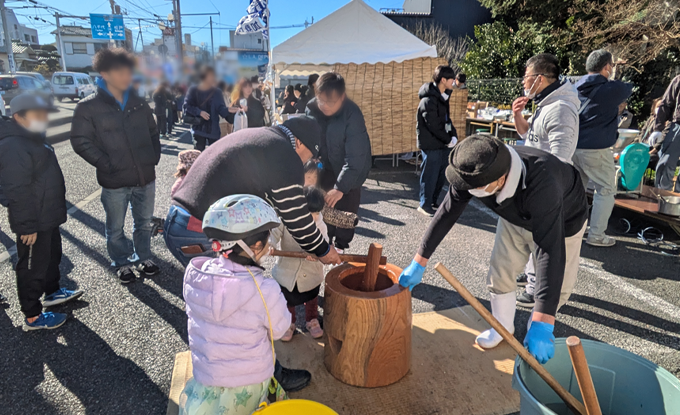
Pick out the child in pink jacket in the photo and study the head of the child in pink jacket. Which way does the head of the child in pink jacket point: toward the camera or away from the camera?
away from the camera

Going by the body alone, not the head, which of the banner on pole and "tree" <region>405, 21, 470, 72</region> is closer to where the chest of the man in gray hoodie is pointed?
the banner on pole

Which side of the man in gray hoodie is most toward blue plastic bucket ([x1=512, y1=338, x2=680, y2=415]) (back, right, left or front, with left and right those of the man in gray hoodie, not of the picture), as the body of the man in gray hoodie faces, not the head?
left

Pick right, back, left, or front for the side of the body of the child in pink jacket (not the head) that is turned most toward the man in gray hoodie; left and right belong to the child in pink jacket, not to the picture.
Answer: front

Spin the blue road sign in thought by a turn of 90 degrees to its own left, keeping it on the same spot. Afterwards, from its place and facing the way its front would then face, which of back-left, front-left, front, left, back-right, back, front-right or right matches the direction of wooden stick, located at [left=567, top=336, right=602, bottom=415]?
right

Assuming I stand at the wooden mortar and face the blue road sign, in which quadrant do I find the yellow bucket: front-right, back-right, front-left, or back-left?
back-left

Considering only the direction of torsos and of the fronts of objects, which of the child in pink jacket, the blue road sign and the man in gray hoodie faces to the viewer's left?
the man in gray hoodie

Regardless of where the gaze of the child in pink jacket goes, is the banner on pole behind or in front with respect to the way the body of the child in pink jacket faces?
in front

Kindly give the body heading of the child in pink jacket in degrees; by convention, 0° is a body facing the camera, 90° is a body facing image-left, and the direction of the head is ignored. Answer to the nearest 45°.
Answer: approximately 225°

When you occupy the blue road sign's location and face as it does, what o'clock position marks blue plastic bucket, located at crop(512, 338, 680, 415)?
The blue plastic bucket is roughly at 12 o'clock from the blue road sign.

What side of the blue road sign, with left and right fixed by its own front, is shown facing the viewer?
front
